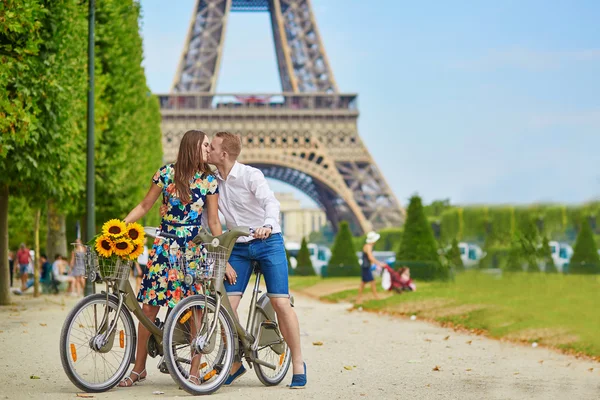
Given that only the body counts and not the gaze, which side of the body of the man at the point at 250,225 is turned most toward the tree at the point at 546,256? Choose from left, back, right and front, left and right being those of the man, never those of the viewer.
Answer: back

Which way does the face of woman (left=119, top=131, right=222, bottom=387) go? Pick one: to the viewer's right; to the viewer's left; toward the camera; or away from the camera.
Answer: to the viewer's right

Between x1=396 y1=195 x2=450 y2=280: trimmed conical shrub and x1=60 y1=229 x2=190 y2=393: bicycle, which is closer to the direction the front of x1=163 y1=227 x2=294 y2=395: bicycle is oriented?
the bicycle

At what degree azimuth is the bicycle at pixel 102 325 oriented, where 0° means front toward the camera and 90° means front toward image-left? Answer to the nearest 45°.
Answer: approximately 45°

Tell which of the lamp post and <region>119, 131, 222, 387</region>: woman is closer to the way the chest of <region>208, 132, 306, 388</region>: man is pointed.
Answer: the woman

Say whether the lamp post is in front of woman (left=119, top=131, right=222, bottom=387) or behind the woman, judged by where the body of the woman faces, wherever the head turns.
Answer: behind

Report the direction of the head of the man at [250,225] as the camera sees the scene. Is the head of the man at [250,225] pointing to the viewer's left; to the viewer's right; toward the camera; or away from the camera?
to the viewer's left

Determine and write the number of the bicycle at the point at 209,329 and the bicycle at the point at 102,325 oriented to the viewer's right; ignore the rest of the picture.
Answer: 0
